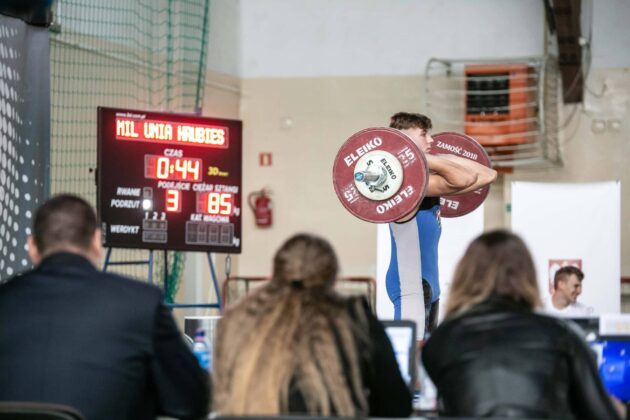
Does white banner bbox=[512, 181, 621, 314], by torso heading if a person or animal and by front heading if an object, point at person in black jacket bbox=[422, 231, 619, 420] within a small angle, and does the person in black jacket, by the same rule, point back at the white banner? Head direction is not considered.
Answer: yes

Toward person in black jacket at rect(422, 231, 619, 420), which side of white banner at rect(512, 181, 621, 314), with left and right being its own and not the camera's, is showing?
front

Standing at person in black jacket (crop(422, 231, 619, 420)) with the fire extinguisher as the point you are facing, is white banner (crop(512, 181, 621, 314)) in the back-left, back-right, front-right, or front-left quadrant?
front-right

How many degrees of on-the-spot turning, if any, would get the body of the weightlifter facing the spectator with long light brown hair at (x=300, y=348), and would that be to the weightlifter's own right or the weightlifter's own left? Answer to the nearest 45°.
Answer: approximately 90° to the weightlifter's own right

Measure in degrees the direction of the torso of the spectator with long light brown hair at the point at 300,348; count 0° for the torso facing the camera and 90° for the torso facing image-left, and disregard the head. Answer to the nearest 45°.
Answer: approximately 180°

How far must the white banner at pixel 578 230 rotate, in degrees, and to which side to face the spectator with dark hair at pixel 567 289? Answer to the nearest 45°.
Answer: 0° — it already faces them

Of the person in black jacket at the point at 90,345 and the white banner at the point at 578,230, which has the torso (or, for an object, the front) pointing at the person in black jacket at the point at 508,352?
the white banner

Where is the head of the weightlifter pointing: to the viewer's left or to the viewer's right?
to the viewer's right

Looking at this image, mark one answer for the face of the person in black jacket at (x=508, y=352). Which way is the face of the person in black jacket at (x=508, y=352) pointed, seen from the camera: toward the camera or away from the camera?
away from the camera

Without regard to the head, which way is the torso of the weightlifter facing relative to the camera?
to the viewer's right

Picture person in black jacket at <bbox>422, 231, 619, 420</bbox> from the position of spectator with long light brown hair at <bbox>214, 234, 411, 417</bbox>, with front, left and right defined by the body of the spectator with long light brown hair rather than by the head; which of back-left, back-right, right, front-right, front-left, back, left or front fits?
right

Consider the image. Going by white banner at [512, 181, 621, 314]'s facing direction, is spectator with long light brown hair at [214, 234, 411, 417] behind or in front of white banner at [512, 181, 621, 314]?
in front

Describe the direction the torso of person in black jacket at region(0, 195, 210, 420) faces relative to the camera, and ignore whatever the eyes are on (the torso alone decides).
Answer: away from the camera

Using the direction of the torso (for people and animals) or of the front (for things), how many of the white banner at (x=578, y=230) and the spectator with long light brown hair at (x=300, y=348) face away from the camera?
1

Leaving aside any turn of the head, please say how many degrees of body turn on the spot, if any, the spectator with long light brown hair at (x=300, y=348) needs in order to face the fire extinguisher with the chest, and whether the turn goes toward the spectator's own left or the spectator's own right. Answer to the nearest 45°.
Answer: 0° — they already face it
